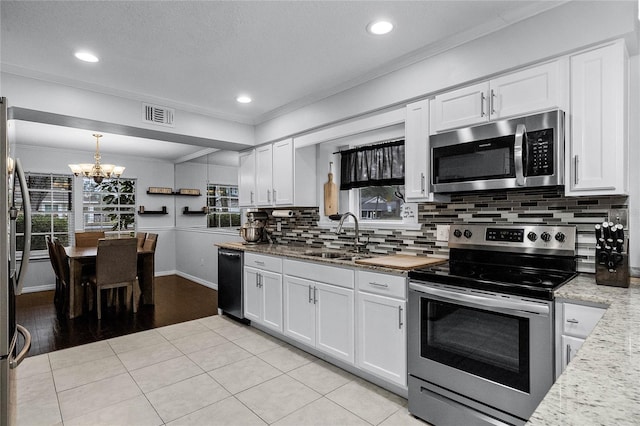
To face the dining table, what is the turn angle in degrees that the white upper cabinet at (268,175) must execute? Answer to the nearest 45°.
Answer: approximately 45° to its right

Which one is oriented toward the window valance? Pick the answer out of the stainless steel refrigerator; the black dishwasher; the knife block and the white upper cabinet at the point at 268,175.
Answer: the stainless steel refrigerator

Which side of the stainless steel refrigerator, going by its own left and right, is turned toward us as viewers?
right

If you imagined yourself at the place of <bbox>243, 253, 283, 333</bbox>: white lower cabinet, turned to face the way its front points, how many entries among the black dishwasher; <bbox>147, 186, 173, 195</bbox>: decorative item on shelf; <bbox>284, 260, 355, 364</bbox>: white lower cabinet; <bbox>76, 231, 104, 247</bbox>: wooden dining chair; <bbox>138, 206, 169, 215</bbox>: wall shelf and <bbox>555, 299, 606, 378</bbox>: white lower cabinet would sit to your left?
2

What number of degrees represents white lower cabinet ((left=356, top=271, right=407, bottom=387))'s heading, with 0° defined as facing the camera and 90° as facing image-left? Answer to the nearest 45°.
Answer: approximately 45°

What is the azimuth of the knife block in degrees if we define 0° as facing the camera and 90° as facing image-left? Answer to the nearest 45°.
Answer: approximately 0°

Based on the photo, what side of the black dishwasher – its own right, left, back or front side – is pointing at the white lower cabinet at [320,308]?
left

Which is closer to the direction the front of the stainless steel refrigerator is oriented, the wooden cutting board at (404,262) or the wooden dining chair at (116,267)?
the wooden cutting board

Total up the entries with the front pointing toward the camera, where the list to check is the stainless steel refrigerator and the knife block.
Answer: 1
